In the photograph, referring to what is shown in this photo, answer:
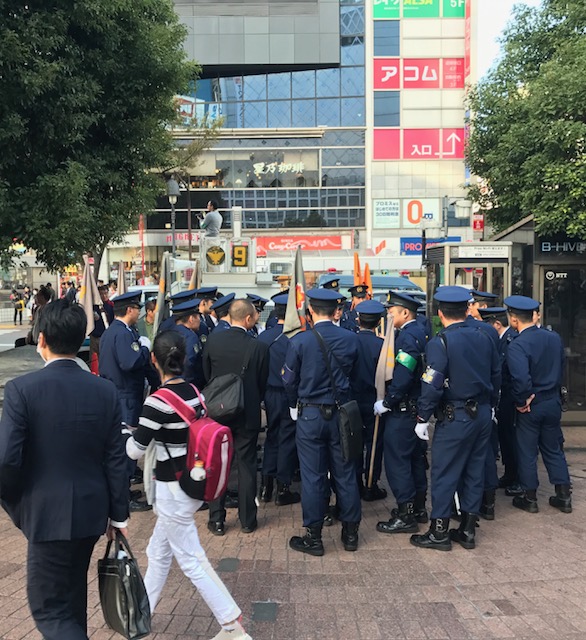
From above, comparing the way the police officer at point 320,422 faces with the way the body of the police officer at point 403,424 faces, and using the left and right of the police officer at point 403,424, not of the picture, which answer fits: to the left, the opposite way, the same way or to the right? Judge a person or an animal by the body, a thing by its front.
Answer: to the right

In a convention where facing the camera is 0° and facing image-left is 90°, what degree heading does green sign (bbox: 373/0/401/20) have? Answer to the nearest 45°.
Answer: approximately 0°

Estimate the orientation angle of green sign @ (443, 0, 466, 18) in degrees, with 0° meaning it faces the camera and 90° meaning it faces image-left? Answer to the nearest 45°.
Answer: approximately 0°

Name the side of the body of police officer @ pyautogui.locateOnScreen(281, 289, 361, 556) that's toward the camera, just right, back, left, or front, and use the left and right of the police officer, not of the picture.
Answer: back

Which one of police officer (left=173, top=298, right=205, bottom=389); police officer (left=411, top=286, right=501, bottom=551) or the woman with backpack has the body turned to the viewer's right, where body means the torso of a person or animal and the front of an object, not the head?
police officer (left=173, top=298, right=205, bottom=389)

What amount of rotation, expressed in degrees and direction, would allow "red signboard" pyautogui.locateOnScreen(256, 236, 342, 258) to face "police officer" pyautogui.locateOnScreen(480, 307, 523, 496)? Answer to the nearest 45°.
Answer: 0° — it already faces them

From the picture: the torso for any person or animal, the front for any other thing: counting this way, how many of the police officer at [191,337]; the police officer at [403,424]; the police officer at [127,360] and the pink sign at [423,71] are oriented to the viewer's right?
2

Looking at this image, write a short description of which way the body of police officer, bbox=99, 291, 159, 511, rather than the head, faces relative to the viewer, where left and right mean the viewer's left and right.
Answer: facing to the right of the viewer
